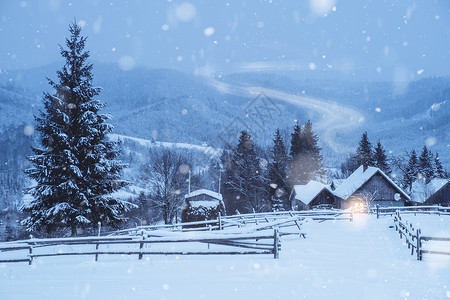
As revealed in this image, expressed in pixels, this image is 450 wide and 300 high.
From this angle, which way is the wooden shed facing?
toward the camera

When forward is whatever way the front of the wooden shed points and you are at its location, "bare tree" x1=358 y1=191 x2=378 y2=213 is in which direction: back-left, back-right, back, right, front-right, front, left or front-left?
back-left

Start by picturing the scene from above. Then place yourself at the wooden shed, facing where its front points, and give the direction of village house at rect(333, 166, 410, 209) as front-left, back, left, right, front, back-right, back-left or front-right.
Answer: back-left

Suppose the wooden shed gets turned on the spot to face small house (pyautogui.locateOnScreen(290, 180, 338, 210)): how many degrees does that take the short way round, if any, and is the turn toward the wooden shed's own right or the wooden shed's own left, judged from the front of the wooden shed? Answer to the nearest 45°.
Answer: approximately 135° to the wooden shed's own left

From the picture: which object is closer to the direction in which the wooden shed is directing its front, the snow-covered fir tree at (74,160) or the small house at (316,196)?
the snow-covered fir tree

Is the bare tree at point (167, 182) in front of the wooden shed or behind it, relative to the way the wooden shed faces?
behind

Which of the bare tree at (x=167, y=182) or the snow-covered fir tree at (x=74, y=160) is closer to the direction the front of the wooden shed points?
the snow-covered fir tree

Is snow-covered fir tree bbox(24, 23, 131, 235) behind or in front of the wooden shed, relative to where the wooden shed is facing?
in front
